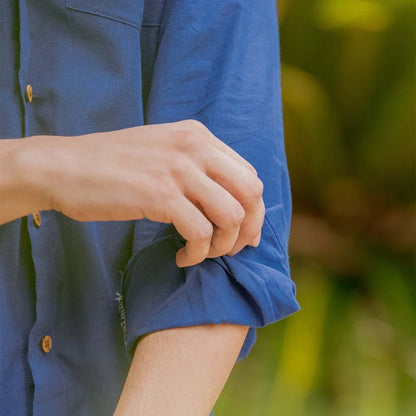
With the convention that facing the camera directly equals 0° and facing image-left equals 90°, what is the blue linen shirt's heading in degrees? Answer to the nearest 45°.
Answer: approximately 45°
